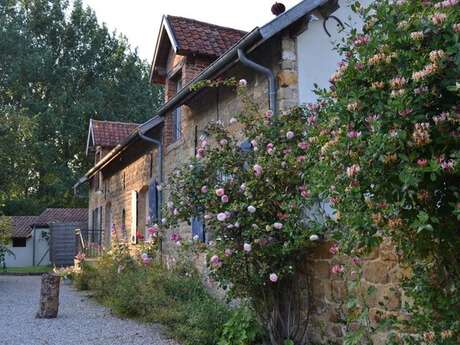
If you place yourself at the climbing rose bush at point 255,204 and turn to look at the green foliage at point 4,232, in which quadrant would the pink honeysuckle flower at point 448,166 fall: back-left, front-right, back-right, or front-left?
back-left

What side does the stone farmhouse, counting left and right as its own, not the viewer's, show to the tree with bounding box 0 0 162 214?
right

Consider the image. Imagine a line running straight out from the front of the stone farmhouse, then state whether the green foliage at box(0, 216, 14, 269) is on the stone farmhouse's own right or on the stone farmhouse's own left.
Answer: on the stone farmhouse's own right

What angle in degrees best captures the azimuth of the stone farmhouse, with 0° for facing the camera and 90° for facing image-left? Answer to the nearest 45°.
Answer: approximately 45°
